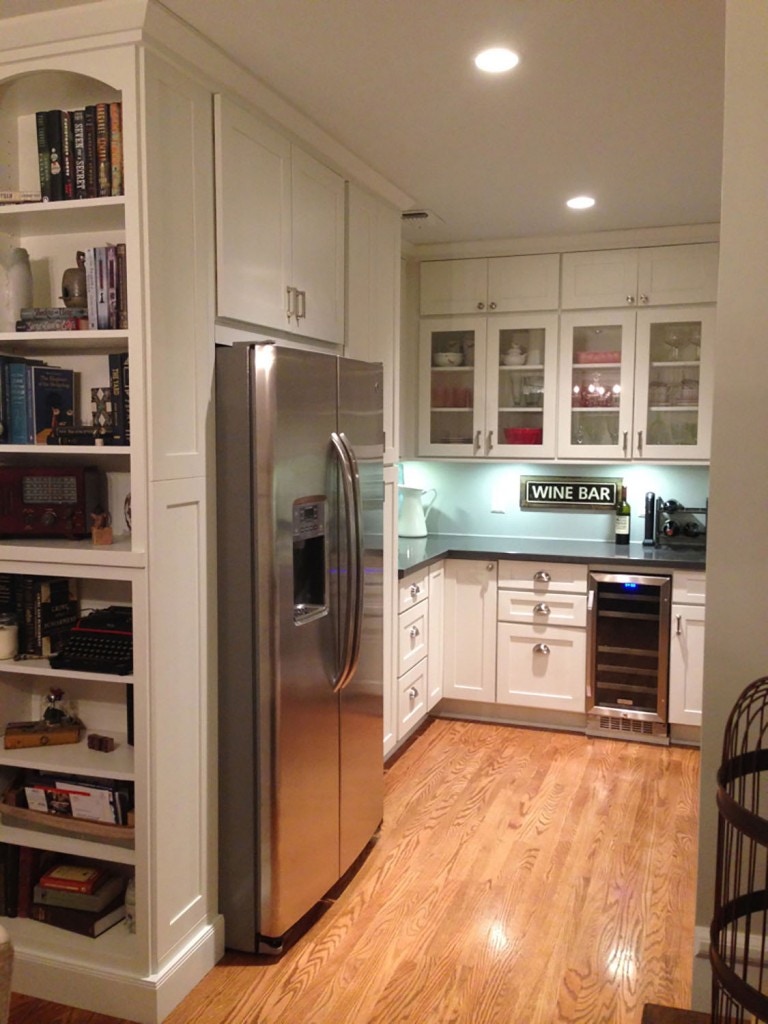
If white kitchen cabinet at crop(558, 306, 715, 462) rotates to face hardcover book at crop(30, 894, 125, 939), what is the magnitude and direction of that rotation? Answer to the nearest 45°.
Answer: approximately 45° to its right

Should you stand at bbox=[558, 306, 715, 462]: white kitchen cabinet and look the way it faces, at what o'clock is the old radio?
The old radio is roughly at 1 o'clock from the white kitchen cabinet.

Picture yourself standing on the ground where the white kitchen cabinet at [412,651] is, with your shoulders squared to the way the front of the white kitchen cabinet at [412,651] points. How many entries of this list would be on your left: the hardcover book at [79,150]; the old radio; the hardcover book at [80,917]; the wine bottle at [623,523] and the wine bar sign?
2

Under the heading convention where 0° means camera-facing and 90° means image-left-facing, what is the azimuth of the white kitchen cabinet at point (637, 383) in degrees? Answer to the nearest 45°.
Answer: approximately 0°

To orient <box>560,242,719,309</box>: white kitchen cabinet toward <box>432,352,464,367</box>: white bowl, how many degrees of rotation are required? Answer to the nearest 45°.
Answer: approximately 90° to its right

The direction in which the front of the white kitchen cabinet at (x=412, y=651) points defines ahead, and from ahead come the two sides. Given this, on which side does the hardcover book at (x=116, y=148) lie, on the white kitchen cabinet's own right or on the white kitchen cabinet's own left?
on the white kitchen cabinet's own right

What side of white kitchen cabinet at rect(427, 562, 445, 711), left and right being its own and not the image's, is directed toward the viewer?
right
